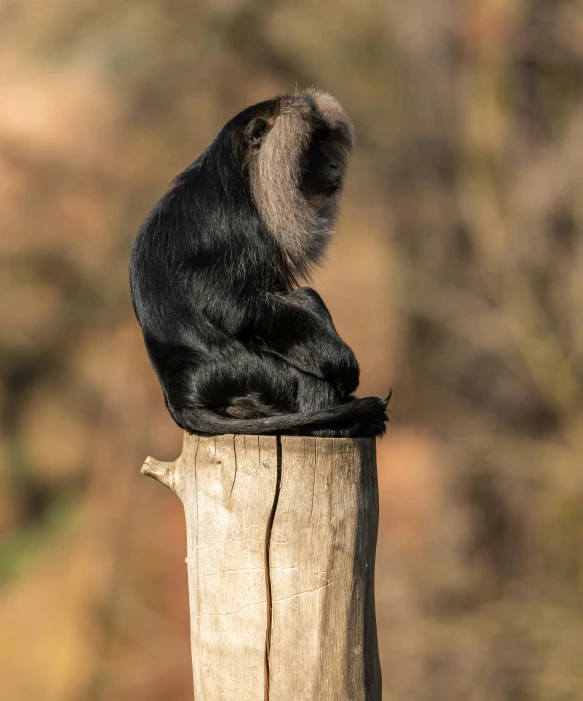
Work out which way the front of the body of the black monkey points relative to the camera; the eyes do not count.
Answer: to the viewer's right
